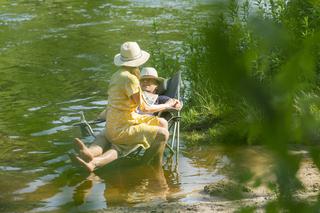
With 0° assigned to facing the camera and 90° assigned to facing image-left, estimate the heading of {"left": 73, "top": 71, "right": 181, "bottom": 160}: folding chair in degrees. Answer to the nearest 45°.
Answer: approximately 90°
